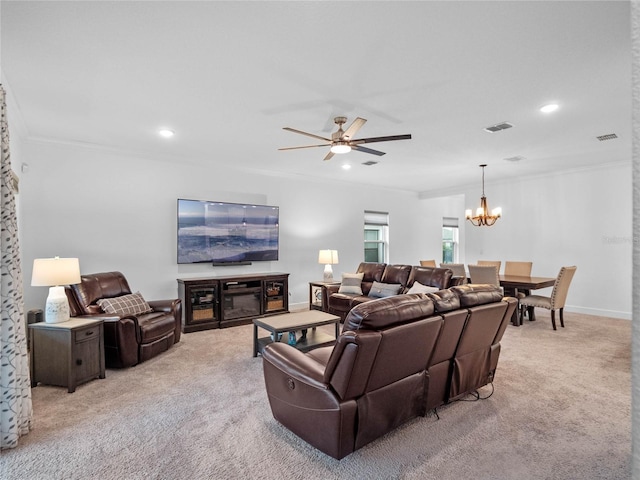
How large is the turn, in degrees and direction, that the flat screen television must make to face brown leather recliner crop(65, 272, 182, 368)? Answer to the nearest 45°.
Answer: approximately 90° to its right

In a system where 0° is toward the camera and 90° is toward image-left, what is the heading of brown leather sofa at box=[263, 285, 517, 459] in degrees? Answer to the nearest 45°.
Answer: approximately 135°

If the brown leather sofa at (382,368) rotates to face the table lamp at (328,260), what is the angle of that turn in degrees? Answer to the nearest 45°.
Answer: approximately 45° to its right

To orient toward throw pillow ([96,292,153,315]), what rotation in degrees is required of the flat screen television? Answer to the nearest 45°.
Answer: approximately 90° to its right

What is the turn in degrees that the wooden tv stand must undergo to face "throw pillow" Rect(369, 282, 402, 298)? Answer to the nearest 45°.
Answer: approximately 45° to its left

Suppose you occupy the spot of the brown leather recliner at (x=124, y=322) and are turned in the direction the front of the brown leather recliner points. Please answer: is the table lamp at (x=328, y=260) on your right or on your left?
on your left

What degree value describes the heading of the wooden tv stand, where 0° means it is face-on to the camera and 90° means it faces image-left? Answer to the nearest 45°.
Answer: approximately 315°

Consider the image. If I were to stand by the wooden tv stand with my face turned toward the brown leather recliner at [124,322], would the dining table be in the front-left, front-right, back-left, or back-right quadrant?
back-left

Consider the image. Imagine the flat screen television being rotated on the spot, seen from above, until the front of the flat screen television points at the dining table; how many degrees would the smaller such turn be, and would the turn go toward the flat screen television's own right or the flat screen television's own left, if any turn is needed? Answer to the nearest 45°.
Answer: approximately 45° to the flat screen television's own left

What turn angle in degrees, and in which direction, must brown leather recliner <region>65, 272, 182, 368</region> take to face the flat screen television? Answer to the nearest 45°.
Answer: approximately 90° to its left

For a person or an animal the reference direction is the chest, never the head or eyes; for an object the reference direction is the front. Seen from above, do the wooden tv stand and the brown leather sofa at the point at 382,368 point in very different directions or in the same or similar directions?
very different directions

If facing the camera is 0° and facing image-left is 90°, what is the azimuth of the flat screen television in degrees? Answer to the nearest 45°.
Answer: approximately 315°

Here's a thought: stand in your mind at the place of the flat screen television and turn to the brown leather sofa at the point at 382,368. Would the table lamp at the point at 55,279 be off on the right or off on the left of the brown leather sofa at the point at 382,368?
right

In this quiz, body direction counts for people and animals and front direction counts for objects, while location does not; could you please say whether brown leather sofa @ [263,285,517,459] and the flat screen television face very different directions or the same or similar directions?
very different directions
